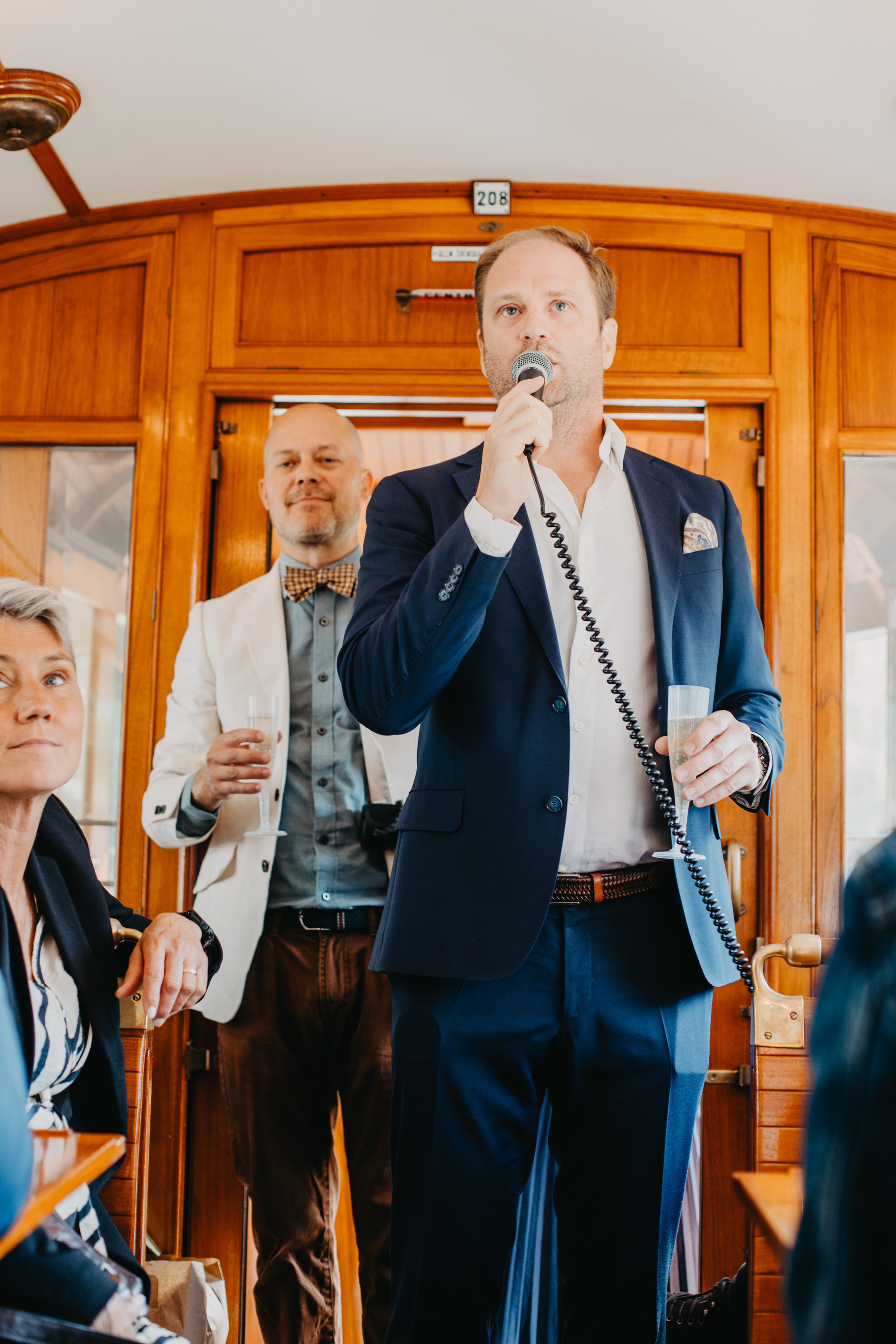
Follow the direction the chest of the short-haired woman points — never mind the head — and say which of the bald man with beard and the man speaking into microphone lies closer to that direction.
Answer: the man speaking into microphone

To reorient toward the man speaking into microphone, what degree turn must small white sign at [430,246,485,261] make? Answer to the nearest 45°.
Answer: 0° — it already faces them

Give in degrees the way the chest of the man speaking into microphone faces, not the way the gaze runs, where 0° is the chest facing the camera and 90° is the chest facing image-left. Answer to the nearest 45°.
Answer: approximately 0°

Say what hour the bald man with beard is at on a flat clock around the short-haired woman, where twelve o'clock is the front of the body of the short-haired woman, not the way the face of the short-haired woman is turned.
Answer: The bald man with beard is roughly at 7 o'clock from the short-haired woman.

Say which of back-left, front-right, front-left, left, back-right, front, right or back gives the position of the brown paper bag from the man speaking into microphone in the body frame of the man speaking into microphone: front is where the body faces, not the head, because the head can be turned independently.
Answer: back-right
